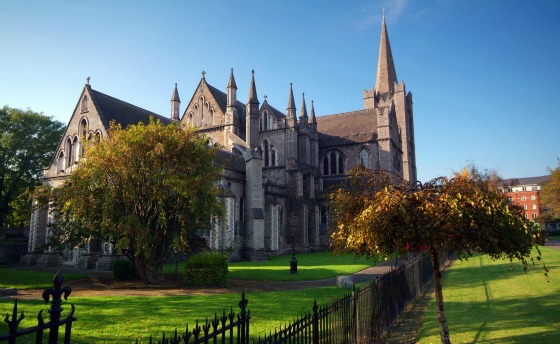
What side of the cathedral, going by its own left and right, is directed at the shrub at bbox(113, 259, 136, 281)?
back

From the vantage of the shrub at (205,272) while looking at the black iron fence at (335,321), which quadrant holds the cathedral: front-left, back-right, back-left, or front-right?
back-left

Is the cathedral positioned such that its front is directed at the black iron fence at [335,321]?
no

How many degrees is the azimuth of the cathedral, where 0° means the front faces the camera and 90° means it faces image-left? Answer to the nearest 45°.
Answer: approximately 225°
